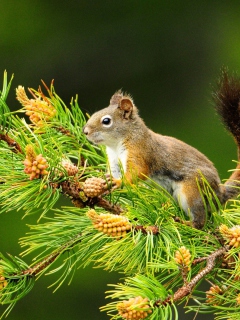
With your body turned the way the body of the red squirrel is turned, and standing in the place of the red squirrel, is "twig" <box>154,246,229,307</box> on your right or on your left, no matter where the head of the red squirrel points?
on your left

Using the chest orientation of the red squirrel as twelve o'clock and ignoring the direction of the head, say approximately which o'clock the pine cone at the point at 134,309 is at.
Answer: The pine cone is roughly at 9 o'clock from the red squirrel.

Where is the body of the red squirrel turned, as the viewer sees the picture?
to the viewer's left

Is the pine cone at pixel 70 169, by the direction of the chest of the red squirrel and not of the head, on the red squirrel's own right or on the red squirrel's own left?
on the red squirrel's own right

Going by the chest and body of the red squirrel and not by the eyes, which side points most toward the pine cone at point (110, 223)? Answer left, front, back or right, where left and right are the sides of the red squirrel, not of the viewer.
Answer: front

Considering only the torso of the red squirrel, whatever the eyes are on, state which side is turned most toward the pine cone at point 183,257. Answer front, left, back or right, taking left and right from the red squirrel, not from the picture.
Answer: left

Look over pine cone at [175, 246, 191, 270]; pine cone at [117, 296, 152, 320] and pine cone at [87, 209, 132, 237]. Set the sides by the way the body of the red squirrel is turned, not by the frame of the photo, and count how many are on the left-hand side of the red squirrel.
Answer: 3

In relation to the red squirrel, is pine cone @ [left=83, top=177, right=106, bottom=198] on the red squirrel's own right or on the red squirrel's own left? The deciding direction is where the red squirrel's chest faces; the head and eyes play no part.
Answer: on the red squirrel's own left
